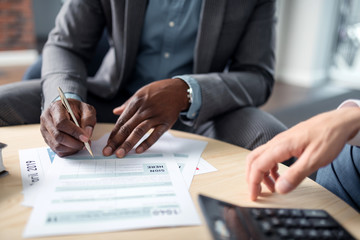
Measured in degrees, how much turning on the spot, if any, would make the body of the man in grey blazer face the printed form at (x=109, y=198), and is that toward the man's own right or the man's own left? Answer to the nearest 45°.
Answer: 0° — they already face it

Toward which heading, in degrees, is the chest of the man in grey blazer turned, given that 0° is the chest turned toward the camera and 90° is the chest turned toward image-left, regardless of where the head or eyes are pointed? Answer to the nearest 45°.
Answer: approximately 0°

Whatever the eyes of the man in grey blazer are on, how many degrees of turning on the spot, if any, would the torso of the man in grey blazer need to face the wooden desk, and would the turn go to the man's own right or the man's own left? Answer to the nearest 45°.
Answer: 0° — they already face it
